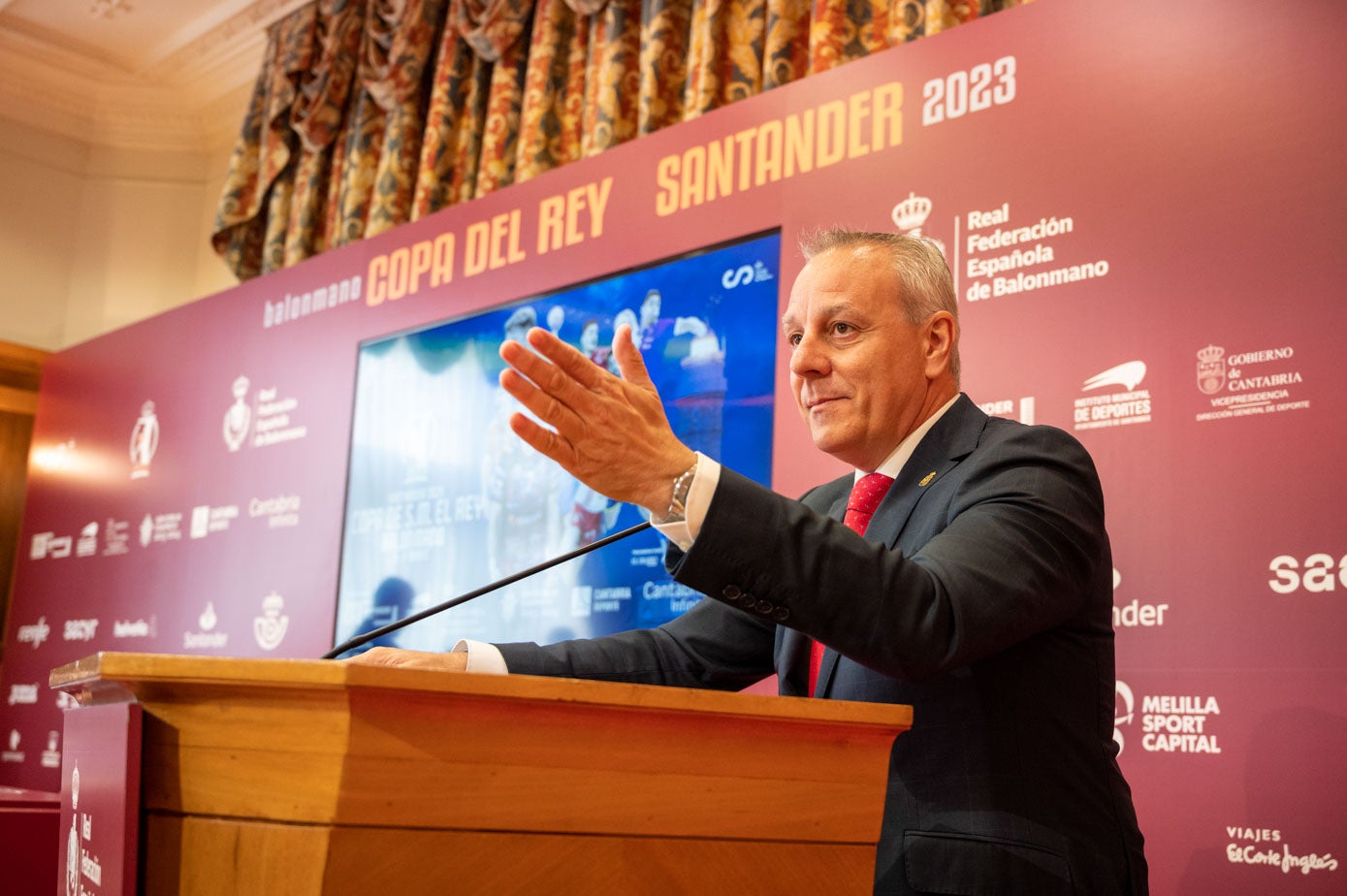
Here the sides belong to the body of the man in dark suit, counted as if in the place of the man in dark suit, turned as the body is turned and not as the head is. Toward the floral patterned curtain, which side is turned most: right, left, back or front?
right

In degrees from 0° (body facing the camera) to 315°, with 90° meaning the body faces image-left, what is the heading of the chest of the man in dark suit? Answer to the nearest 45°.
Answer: approximately 45°

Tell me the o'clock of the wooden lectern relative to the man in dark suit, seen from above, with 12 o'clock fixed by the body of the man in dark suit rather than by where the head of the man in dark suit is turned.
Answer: The wooden lectern is roughly at 12 o'clock from the man in dark suit.

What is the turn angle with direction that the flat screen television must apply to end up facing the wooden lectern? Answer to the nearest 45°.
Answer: approximately 45° to its left
